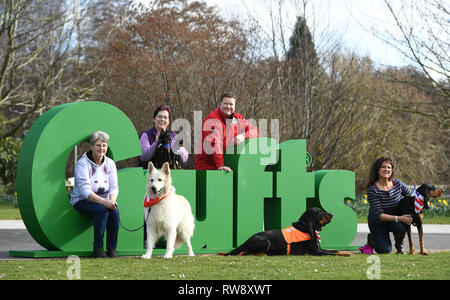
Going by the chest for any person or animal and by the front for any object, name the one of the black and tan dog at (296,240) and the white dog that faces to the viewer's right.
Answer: the black and tan dog

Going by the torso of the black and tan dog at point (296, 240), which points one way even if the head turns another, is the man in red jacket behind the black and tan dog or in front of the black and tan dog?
behind

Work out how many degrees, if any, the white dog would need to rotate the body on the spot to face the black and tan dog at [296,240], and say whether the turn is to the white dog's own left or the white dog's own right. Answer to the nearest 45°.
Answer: approximately 135° to the white dog's own left

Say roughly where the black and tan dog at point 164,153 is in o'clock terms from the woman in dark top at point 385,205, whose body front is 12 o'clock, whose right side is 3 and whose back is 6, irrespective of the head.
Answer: The black and tan dog is roughly at 4 o'clock from the woman in dark top.

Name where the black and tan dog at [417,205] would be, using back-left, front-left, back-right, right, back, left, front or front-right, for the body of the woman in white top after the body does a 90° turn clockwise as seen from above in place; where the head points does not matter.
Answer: back-left

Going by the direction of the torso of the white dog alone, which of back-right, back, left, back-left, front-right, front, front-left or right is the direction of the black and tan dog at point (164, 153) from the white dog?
back-right

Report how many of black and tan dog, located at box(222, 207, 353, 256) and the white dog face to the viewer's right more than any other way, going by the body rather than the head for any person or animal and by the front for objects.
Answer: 1

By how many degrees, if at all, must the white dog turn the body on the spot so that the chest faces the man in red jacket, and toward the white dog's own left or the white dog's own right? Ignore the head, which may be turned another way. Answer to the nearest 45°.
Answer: approximately 180°

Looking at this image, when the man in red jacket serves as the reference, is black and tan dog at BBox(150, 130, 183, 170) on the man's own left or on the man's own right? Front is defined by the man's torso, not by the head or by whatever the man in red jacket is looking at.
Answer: on the man's own right

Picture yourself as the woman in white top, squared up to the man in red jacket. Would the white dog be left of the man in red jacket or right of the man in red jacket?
right

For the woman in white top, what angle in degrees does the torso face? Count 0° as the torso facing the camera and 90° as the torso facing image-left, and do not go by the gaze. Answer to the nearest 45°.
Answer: approximately 315°
